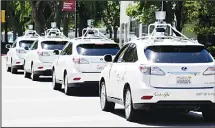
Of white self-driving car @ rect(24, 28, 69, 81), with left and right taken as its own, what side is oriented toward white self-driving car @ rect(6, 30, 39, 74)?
front

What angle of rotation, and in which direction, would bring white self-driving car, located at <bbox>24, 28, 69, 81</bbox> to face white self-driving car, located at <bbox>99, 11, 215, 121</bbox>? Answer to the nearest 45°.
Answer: approximately 180°

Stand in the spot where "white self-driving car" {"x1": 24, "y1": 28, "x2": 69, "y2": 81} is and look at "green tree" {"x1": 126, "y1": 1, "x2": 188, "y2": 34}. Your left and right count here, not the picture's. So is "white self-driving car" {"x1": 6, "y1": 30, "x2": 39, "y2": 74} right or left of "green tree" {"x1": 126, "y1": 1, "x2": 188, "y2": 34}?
left

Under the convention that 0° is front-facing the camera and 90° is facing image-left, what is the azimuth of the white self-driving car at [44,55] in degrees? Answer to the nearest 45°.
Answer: approximately 180°

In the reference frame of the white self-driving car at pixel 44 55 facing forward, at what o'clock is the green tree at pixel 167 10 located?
The green tree is roughly at 1 o'clock from the white self-driving car.

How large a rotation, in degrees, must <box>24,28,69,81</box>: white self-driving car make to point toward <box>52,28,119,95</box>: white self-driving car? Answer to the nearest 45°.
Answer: approximately 180°
